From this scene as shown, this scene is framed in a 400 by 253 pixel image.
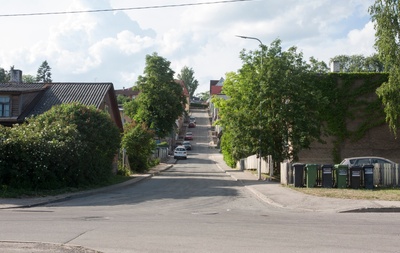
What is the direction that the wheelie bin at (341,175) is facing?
toward the camera

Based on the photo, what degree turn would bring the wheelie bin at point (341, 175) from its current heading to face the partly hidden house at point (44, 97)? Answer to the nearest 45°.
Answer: approximately 90° to its right

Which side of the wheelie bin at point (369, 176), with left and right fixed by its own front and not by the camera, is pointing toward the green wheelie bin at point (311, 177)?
right

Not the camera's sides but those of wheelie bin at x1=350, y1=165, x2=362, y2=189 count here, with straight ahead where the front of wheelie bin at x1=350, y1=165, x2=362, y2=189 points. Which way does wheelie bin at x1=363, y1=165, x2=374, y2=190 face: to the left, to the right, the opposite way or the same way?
the same way

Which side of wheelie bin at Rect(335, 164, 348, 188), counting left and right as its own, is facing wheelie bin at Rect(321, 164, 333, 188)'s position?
right

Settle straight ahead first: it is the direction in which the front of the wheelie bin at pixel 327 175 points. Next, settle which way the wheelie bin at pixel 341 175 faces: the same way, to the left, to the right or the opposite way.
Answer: the same way

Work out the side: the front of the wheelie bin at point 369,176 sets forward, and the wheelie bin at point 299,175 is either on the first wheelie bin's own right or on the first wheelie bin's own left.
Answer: on the first wheelie bin's own right

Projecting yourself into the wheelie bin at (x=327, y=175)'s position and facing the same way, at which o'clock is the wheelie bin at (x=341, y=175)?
the wheelie bin at (x=341, y=175) is roughly at 9 o'clock from the wheelie bin at (x=327, y=175).

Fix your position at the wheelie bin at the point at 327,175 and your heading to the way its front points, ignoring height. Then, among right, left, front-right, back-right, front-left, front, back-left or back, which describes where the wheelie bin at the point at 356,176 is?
left

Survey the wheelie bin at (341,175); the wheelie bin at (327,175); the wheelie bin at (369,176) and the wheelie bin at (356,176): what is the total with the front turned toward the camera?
4

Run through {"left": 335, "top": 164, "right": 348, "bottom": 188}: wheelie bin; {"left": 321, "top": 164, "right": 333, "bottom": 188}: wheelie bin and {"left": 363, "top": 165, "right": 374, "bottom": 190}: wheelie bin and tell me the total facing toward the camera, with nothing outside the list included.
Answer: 3

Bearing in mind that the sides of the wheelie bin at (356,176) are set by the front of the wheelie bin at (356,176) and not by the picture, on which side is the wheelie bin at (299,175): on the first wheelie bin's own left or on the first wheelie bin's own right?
on the first wheelie bin's own right

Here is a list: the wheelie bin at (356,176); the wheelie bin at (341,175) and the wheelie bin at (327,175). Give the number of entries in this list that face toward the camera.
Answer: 3

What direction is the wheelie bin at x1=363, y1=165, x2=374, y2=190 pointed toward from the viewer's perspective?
toward the camera

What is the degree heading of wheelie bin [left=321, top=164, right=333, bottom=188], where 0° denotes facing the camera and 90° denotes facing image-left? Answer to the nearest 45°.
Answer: approximately 0°
